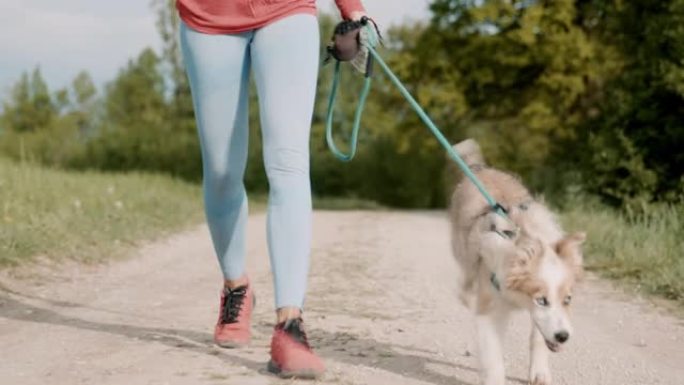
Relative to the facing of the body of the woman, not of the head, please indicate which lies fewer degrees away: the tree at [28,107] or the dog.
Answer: the dog

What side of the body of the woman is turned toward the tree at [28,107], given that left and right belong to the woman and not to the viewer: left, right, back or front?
back

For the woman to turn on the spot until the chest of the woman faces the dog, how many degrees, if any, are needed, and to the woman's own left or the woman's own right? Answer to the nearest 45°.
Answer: approximately 90° to the woman's own left

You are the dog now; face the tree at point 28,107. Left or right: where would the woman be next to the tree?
left

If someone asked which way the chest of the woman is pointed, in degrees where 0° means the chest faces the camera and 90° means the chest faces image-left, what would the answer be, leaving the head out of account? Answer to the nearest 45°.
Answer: approximately 0°
